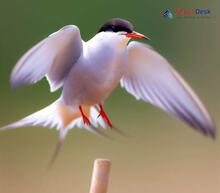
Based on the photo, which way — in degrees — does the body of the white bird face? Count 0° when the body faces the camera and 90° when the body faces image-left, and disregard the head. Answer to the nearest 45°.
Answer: approximately 315°
